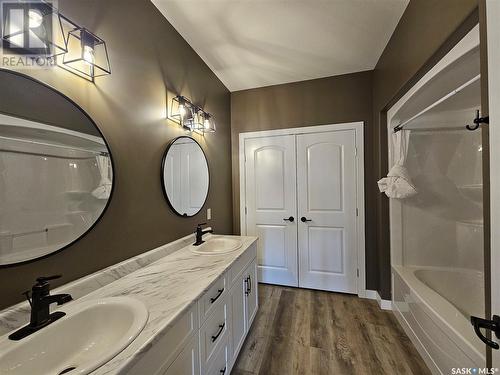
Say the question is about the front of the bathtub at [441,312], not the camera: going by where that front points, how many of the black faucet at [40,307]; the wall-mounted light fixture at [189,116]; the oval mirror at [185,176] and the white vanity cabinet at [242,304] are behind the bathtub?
0

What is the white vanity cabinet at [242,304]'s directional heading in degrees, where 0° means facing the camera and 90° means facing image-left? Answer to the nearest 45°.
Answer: approximately 270°

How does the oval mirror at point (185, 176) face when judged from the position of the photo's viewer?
facing the viewer and to the right of the viewer

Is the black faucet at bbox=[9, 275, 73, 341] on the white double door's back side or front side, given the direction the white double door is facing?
on the front side

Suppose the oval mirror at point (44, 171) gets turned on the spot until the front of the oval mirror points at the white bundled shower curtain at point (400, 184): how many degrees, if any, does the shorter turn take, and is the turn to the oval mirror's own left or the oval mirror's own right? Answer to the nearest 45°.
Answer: approximately 45° to the oval mirror's own left

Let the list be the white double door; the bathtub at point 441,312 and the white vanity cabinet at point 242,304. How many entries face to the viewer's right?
1

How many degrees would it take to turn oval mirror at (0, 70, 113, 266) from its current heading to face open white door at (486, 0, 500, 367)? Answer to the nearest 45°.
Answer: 0° — it already faces it

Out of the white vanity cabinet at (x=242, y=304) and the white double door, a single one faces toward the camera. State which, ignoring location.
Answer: the white double door

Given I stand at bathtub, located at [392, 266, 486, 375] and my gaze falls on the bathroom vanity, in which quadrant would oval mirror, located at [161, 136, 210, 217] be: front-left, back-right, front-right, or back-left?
front-right

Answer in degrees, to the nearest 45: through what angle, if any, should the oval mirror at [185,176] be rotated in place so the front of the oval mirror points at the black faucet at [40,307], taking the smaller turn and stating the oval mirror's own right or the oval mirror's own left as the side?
approximately 90° to the oval mirror's own right

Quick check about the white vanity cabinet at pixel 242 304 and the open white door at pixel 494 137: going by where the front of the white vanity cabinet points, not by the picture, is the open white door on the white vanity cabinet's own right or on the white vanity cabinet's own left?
on the white vanity cabinet's own right

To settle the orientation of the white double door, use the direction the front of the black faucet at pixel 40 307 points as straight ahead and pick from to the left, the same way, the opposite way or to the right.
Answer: to the right

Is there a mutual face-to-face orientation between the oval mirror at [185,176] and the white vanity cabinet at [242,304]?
no

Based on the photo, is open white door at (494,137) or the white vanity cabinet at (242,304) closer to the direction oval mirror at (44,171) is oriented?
the open white door

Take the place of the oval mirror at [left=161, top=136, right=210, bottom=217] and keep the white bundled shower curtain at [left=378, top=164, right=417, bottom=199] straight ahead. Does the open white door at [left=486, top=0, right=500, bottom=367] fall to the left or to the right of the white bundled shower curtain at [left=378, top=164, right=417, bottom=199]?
right

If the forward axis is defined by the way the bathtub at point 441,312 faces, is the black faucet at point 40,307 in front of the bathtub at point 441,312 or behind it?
in front

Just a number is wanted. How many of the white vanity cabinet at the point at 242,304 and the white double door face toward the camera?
1

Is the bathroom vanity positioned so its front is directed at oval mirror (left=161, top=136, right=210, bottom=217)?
no

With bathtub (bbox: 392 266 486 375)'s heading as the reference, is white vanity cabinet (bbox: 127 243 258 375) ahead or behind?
ahead

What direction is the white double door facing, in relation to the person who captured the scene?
facing the viewer

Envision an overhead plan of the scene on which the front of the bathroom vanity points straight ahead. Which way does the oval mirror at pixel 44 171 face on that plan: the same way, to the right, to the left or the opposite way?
the same way
